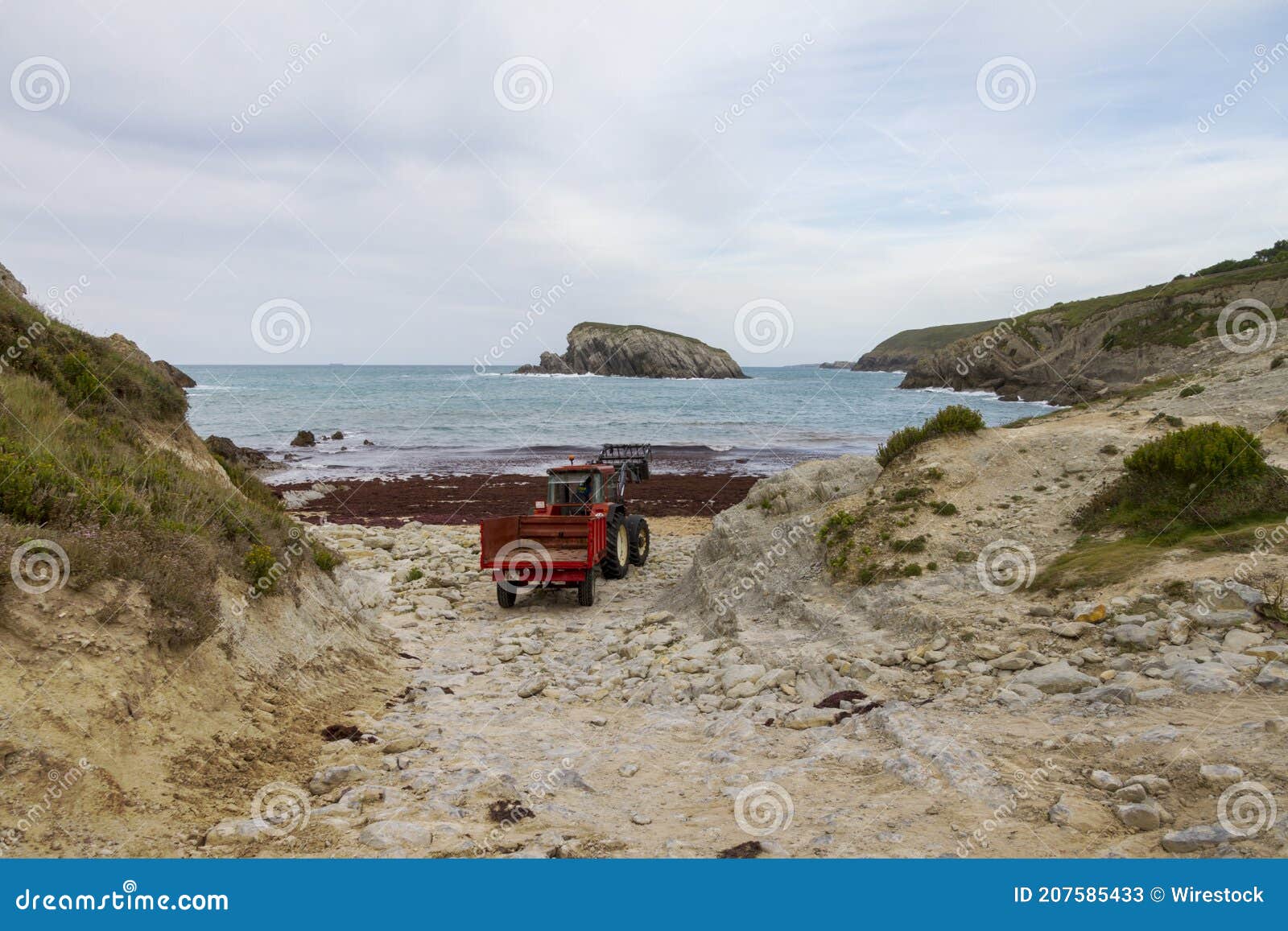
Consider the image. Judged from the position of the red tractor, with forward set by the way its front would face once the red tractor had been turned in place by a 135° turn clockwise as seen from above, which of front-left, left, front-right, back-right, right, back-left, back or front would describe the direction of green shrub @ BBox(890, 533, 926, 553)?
front-left

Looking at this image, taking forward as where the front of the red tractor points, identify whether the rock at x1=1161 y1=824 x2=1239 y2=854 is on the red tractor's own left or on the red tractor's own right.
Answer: on the red tractor's own right

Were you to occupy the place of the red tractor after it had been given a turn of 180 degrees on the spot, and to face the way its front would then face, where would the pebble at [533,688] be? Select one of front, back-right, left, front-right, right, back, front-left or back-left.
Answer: front-left

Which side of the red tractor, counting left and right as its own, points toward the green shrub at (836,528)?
right

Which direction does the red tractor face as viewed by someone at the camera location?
facing away from the viewer and to the right of the viewer

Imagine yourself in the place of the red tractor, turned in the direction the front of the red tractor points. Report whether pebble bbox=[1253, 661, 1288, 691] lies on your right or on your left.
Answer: on your right
